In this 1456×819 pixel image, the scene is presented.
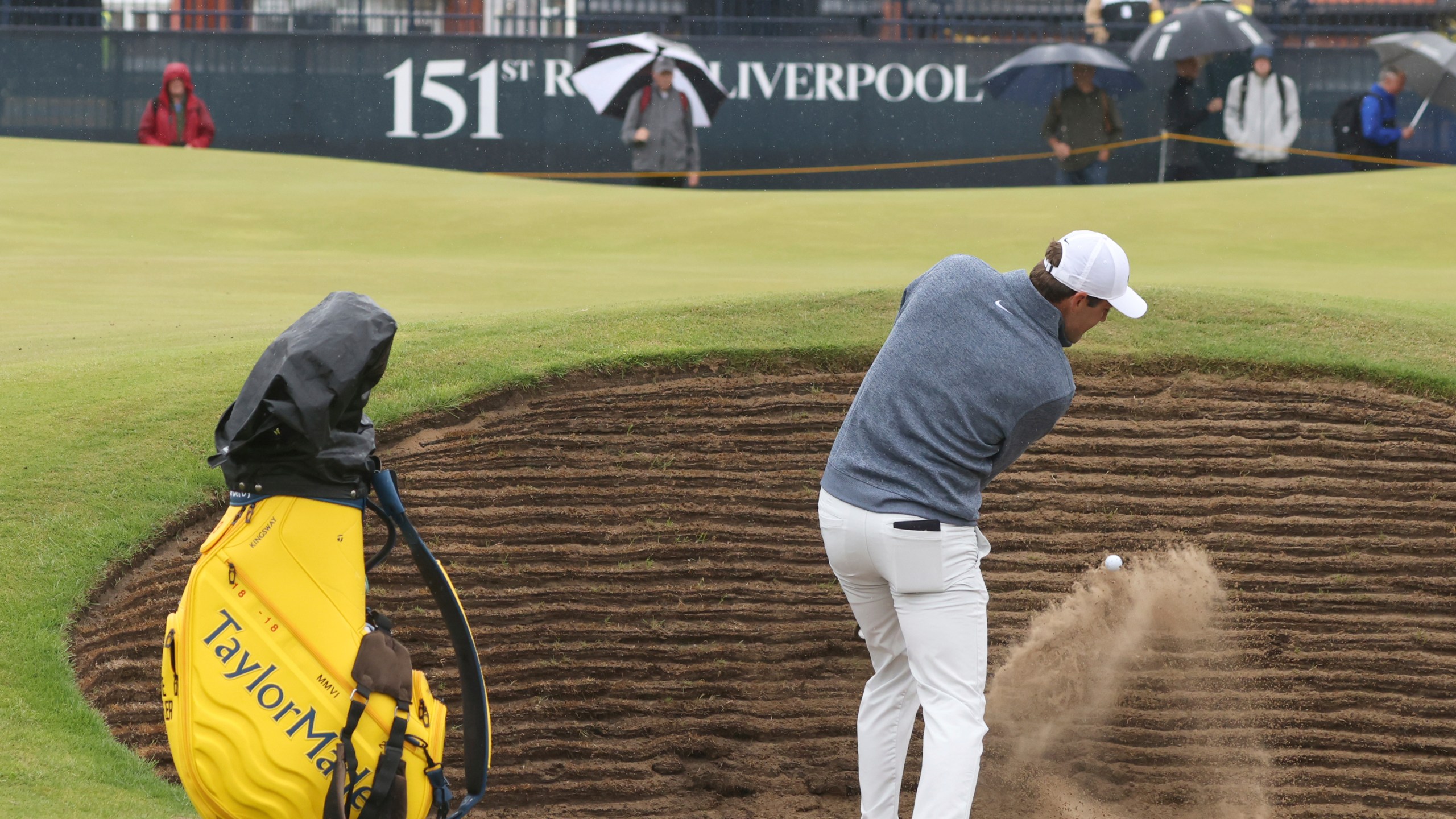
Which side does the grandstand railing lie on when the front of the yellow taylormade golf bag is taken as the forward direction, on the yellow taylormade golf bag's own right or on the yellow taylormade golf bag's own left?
on the yellow taylormade golf bag's own right

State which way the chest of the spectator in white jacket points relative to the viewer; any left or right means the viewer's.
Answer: facing the viewer

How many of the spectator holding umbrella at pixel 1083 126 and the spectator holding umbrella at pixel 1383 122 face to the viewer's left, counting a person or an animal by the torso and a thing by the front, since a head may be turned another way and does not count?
0

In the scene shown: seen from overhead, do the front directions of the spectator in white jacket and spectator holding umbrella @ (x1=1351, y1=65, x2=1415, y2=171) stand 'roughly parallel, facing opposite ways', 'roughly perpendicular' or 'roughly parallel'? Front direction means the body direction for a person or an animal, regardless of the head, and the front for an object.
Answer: roughly perpendicular

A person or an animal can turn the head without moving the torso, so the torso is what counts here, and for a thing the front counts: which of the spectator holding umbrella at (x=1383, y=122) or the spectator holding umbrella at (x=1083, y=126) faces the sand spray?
the spectator holding umbrella at (x=1083, y=126)

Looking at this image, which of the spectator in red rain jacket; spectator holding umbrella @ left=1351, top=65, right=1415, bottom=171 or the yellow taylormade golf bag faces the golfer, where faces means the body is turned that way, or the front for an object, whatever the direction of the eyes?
the spectator in red rain jacket

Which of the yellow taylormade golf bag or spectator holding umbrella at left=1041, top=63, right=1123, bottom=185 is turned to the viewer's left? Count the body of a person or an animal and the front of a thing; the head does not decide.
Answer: the yellow taylormade golf bag

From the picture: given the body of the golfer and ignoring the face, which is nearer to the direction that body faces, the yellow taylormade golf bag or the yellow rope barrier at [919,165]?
the yellow rope barrier

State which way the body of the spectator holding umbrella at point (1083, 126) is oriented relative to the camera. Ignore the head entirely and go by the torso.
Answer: toward the camera

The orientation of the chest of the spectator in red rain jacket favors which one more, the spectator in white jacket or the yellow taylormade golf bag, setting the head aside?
the yellow taylormade golf bag

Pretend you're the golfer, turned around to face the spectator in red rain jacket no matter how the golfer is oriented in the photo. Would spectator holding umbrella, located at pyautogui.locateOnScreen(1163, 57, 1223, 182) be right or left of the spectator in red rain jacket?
right

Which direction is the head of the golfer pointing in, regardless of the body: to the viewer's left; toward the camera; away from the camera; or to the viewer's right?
to the viewer's right
